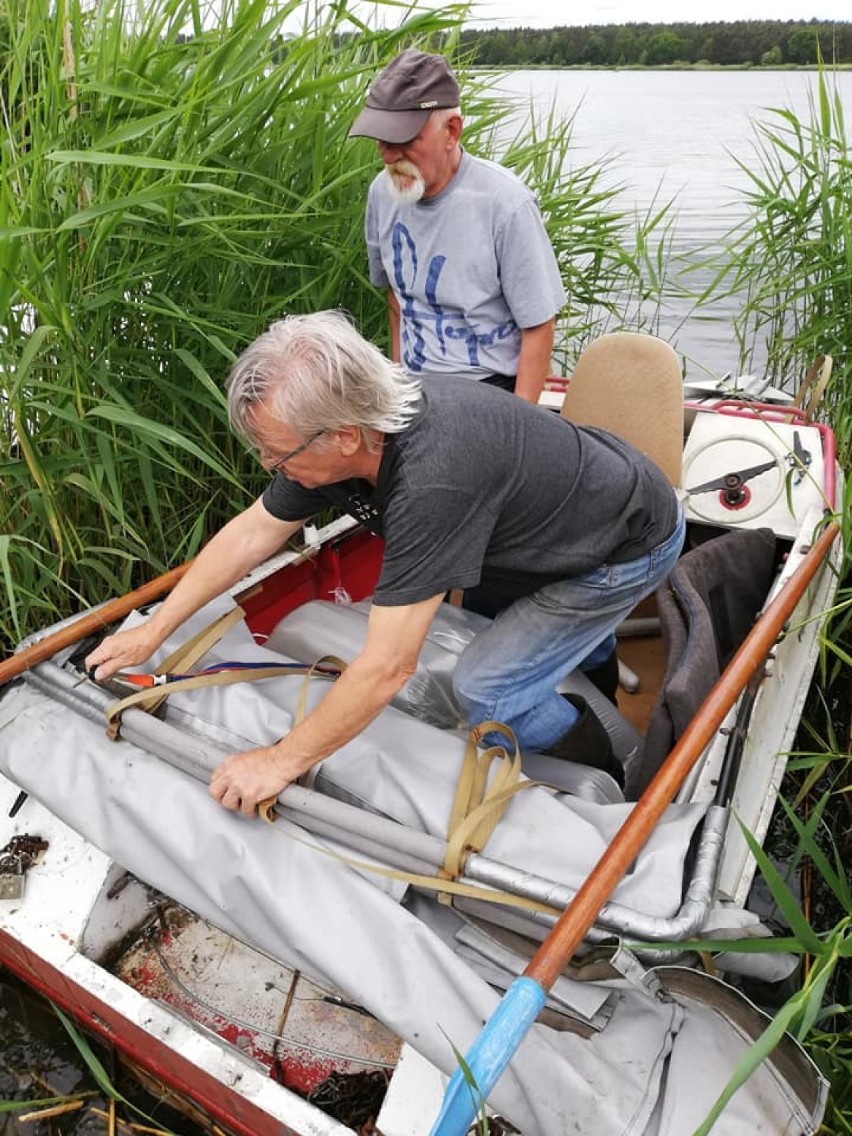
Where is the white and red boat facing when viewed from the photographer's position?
facing away from the viewer and to the right of the viewer

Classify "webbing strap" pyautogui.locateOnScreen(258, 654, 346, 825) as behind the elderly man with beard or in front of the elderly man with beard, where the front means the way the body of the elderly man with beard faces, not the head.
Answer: in front

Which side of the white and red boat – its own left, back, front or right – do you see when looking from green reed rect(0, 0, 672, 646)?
left

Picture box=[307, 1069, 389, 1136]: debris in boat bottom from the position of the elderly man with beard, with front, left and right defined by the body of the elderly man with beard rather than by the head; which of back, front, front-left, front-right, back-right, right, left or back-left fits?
front-left

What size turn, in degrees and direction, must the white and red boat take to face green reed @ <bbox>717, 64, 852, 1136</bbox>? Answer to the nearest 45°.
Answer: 0° — it already faces it

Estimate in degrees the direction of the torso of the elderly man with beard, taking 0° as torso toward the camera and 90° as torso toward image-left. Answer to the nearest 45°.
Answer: approximately 45°

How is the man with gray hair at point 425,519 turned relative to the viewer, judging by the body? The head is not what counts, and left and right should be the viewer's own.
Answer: facing the viewer and to the left of the viewer

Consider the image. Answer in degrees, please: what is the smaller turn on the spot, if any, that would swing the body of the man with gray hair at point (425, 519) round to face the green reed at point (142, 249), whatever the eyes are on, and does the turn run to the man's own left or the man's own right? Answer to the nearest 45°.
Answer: approximately 90° to the man's own right

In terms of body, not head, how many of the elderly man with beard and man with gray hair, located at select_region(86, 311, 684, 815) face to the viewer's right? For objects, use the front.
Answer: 0

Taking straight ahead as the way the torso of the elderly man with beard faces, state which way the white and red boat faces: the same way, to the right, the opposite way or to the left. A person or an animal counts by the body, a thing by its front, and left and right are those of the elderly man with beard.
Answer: the opposite way

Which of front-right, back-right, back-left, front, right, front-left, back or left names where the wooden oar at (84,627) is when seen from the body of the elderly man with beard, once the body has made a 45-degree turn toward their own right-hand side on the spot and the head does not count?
front-left
